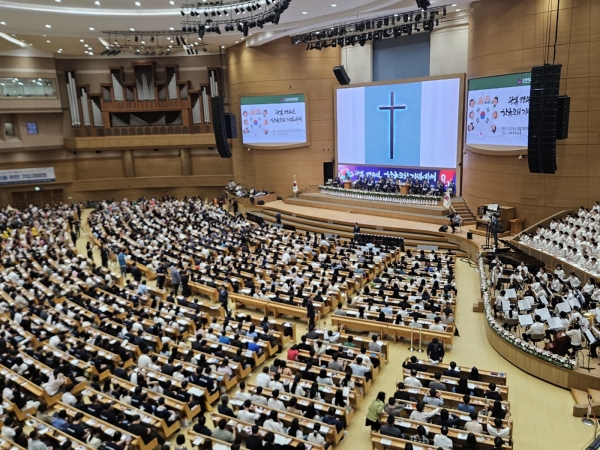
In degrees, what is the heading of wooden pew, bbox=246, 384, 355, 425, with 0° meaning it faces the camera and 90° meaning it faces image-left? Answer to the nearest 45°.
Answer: approximately 225°

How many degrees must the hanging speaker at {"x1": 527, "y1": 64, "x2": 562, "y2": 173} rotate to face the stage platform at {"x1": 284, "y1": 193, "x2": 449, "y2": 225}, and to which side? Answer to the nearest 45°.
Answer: approximately 90° to its right

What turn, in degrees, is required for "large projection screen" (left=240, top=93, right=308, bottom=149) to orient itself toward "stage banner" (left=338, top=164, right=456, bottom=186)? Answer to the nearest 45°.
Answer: approximately 45° to its left

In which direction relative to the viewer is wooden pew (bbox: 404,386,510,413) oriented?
away from the camera

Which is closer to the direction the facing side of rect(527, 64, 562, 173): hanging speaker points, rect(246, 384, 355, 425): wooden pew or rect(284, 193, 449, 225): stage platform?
the wooden pew

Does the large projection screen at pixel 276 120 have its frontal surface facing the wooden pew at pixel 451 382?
yes

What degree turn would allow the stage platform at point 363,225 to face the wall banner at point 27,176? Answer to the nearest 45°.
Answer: approximately 45° to its right

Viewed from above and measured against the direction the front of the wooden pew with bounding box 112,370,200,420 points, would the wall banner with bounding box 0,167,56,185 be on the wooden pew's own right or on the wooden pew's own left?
on the wooden pew's own left

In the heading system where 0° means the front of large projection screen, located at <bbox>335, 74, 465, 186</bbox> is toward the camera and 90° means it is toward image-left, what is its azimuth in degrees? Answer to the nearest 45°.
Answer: approximately 45°
